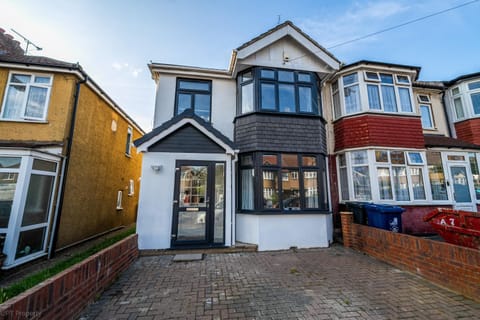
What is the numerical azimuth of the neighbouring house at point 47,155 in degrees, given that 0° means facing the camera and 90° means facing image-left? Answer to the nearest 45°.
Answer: approximately 0°

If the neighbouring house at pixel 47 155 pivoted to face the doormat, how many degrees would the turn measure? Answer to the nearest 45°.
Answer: approximately 45° to its left

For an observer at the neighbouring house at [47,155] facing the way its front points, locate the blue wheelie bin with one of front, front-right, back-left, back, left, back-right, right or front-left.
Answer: front-left
